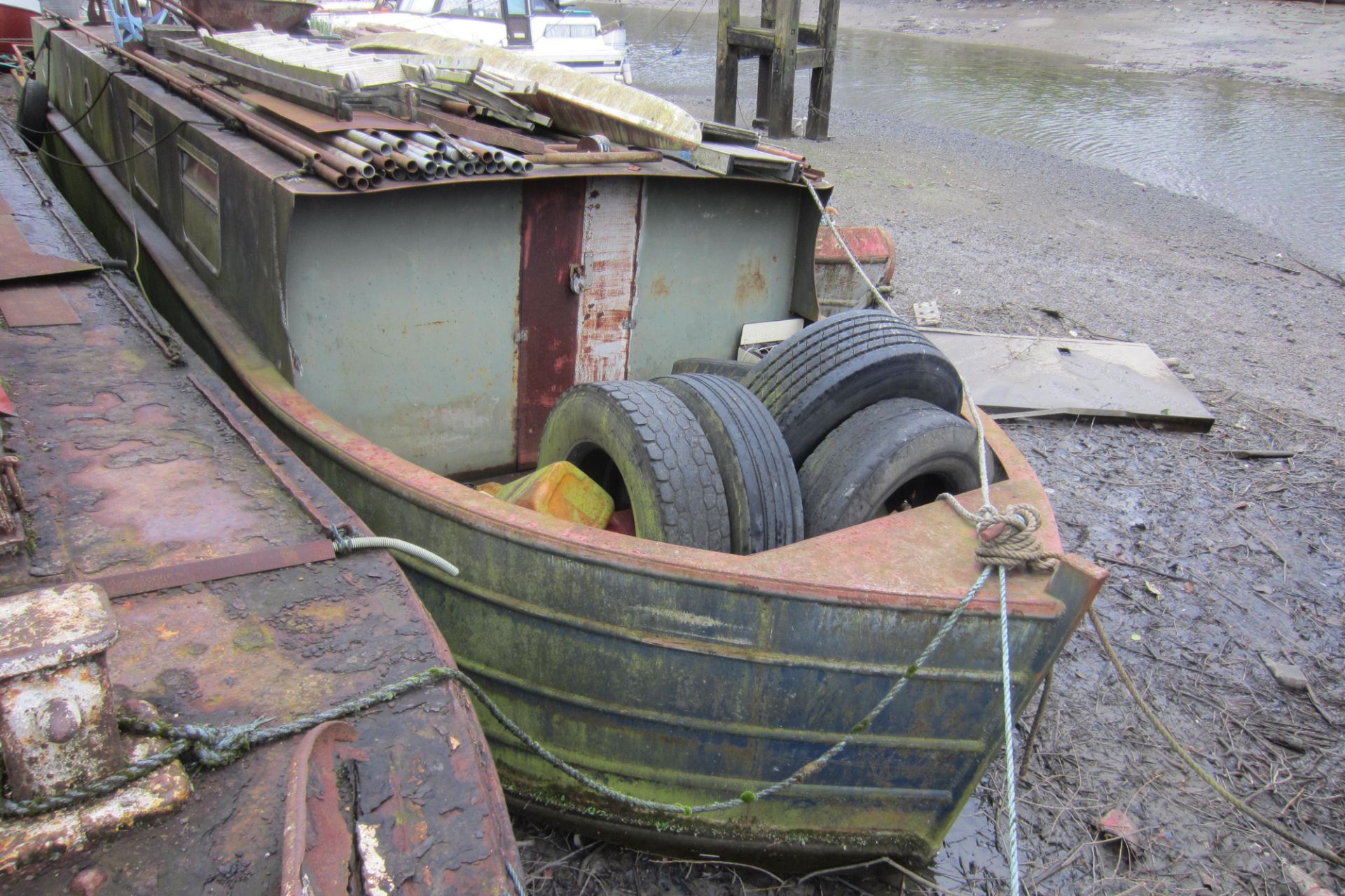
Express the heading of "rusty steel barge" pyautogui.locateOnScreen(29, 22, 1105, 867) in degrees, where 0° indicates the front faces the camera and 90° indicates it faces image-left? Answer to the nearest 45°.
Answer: approximately 315°

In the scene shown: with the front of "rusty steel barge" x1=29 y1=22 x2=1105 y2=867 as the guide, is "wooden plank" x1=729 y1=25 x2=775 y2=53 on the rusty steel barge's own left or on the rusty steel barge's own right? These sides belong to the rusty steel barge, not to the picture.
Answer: on the rusty steel barge's own left

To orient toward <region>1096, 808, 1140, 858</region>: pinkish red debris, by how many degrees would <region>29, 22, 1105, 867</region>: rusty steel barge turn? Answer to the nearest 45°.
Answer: approximately 45° to its left

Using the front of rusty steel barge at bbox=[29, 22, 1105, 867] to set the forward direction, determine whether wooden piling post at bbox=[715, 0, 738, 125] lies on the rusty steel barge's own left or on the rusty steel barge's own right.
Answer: on the rusty steel barge's own left

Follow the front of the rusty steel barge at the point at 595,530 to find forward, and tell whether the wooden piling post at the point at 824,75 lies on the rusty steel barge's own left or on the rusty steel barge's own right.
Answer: on the rusty steel barge's own left

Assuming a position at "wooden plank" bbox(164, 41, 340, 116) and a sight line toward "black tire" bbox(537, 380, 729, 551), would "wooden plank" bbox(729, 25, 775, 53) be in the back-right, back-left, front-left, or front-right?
back-left

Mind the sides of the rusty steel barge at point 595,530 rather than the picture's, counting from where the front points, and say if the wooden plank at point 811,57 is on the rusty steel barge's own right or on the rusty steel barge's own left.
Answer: on the rusty steel barge's own left
